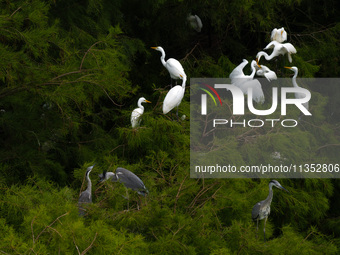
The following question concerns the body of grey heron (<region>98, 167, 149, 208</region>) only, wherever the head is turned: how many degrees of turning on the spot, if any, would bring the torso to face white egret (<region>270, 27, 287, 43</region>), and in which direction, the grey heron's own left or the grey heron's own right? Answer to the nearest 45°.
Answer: approximately 135° to the grey heron's own right

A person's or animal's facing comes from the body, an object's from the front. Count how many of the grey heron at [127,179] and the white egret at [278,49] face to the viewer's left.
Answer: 2

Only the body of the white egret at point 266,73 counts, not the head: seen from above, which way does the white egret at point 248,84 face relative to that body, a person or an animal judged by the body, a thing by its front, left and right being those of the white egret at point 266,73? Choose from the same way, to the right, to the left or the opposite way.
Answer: the opposite way

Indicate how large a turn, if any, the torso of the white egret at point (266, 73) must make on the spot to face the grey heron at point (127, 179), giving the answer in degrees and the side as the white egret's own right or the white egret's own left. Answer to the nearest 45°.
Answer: approximately 90° to the white egret's own left

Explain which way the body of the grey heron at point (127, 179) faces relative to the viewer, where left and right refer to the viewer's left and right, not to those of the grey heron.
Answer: facing to the left of the viewer

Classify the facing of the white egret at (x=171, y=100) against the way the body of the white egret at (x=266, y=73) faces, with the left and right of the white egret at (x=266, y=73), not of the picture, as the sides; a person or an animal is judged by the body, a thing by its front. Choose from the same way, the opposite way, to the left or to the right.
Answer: the opposite way

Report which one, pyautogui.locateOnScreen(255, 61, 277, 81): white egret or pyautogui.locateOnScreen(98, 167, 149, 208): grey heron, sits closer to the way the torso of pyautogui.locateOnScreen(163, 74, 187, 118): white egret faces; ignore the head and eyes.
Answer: the white egret
